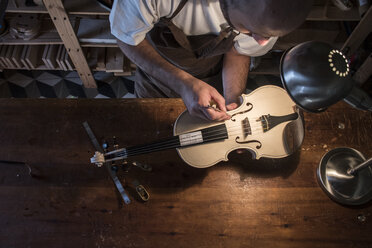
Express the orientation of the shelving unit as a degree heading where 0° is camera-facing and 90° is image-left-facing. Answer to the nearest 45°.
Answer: approximately 0°
